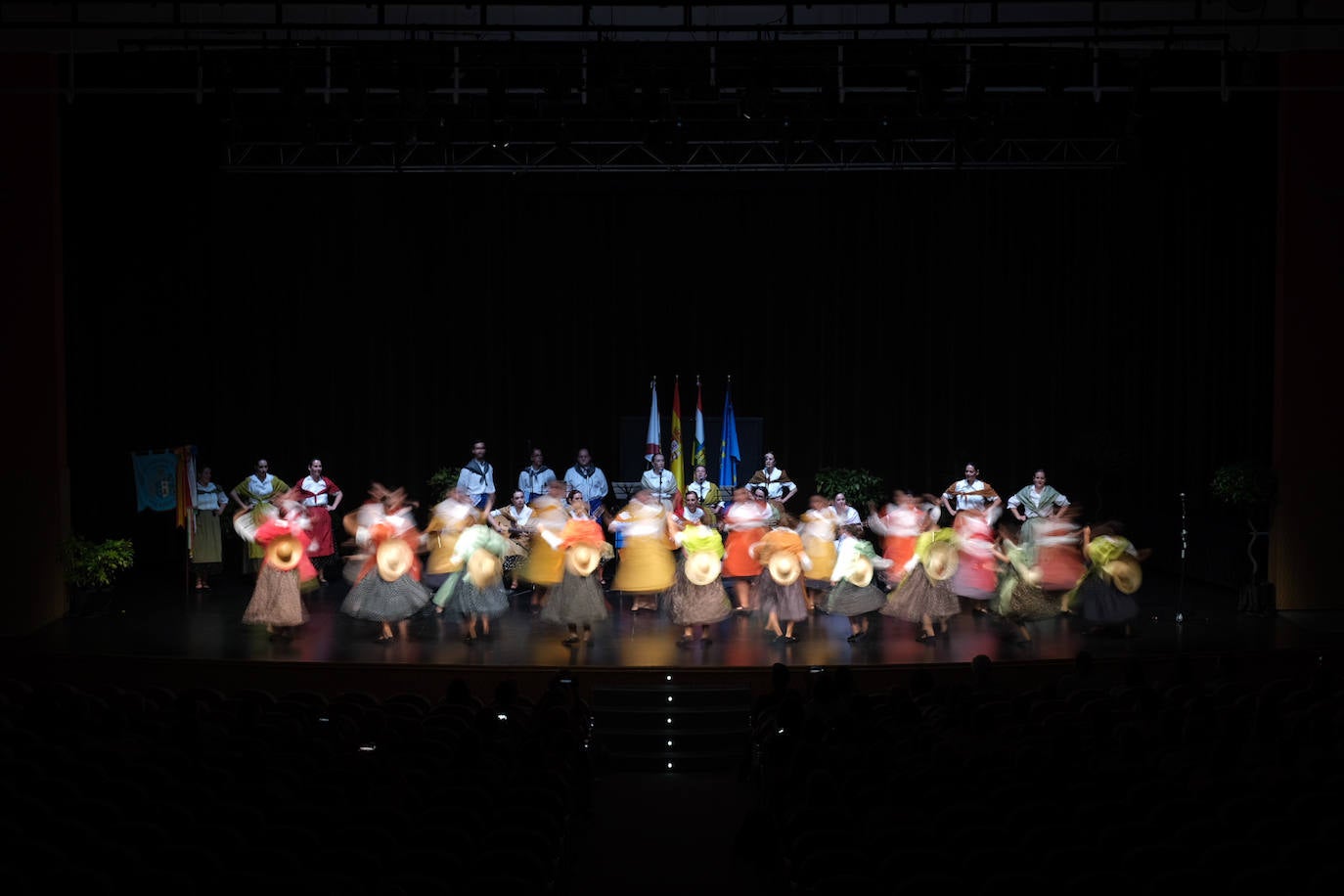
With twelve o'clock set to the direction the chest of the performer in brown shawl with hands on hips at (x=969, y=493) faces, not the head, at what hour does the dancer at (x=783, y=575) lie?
The dancer is roughly at 1 o'clock from the performer in brown shawl with hands on hips.

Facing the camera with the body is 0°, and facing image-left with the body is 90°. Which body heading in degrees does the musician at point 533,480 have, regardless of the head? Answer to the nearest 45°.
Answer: approximately 0°

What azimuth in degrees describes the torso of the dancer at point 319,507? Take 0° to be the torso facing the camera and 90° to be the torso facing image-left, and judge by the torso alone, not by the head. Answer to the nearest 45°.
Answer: approximately 0°

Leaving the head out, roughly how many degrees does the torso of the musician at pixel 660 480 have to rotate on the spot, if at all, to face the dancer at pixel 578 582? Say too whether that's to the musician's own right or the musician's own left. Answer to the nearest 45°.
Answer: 0° — they already face them

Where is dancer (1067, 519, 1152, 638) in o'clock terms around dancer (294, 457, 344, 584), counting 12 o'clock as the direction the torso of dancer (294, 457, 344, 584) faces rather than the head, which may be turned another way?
dancer (1067, 519, 1152, 638) is roughly at 10 o'clock from dancer (294, 457, 344, 584).
